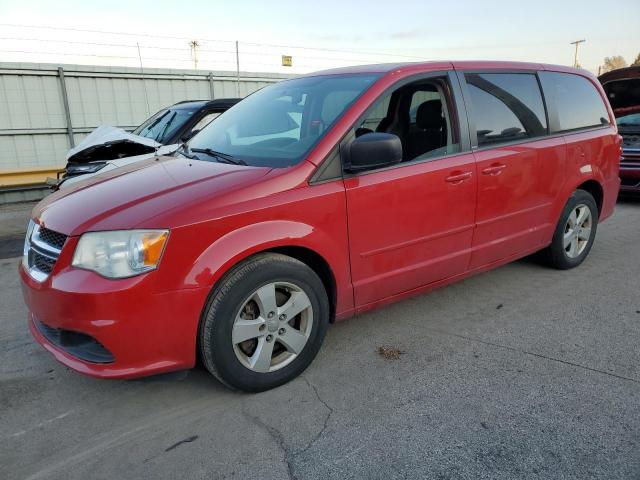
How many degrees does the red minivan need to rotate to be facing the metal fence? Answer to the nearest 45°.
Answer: approximately 90° to its right

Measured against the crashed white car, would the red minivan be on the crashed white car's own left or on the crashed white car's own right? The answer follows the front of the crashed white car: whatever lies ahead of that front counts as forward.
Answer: on the crashed white car's own left

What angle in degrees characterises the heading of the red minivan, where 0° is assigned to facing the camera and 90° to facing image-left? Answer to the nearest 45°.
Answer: approximately 45°

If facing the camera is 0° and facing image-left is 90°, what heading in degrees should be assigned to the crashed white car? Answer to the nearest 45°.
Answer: approximately 45°

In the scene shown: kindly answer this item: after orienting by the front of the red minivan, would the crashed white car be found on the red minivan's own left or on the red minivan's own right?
on the red minivan's own right

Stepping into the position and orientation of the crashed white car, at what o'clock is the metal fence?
The metal fence is roughly at 4 o'clock from the crashed white car.
